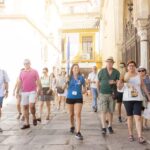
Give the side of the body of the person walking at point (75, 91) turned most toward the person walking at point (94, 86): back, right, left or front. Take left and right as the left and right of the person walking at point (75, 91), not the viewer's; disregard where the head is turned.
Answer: back

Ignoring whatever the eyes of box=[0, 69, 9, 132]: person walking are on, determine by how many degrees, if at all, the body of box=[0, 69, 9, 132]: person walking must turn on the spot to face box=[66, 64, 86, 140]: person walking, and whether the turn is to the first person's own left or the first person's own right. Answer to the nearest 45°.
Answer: approximately 45° to the first person's own left

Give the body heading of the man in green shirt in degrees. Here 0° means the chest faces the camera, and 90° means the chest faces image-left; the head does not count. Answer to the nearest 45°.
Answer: approximately 0°

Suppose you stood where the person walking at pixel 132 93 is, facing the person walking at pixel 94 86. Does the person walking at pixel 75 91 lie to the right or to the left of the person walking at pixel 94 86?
left

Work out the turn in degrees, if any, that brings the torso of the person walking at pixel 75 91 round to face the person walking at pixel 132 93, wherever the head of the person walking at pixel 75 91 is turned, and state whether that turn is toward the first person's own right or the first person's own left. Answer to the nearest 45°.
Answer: approximately 45° to the first person's own left

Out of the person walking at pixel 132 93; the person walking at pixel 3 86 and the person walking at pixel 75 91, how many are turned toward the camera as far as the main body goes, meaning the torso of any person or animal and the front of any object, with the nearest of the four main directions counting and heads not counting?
3

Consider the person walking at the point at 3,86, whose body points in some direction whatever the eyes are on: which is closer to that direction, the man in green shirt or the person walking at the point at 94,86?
the man in green shirt

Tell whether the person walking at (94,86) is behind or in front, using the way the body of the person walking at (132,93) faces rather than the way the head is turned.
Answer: behind

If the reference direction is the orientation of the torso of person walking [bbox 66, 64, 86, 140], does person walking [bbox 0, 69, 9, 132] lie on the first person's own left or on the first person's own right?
on the first person's own right

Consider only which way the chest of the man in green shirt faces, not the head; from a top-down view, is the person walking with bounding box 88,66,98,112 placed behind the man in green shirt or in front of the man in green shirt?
behind
